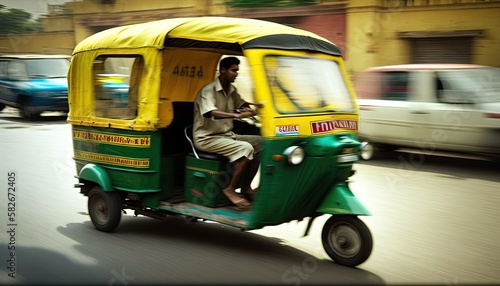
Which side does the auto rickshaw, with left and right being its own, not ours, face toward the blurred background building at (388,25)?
left

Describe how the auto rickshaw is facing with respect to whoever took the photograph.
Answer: facing the viewer and to the right of the viewer

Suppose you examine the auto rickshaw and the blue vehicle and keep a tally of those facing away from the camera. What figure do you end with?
0

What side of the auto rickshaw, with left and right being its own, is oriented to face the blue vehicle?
back

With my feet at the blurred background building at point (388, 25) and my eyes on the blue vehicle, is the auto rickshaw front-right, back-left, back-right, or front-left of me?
front-left
